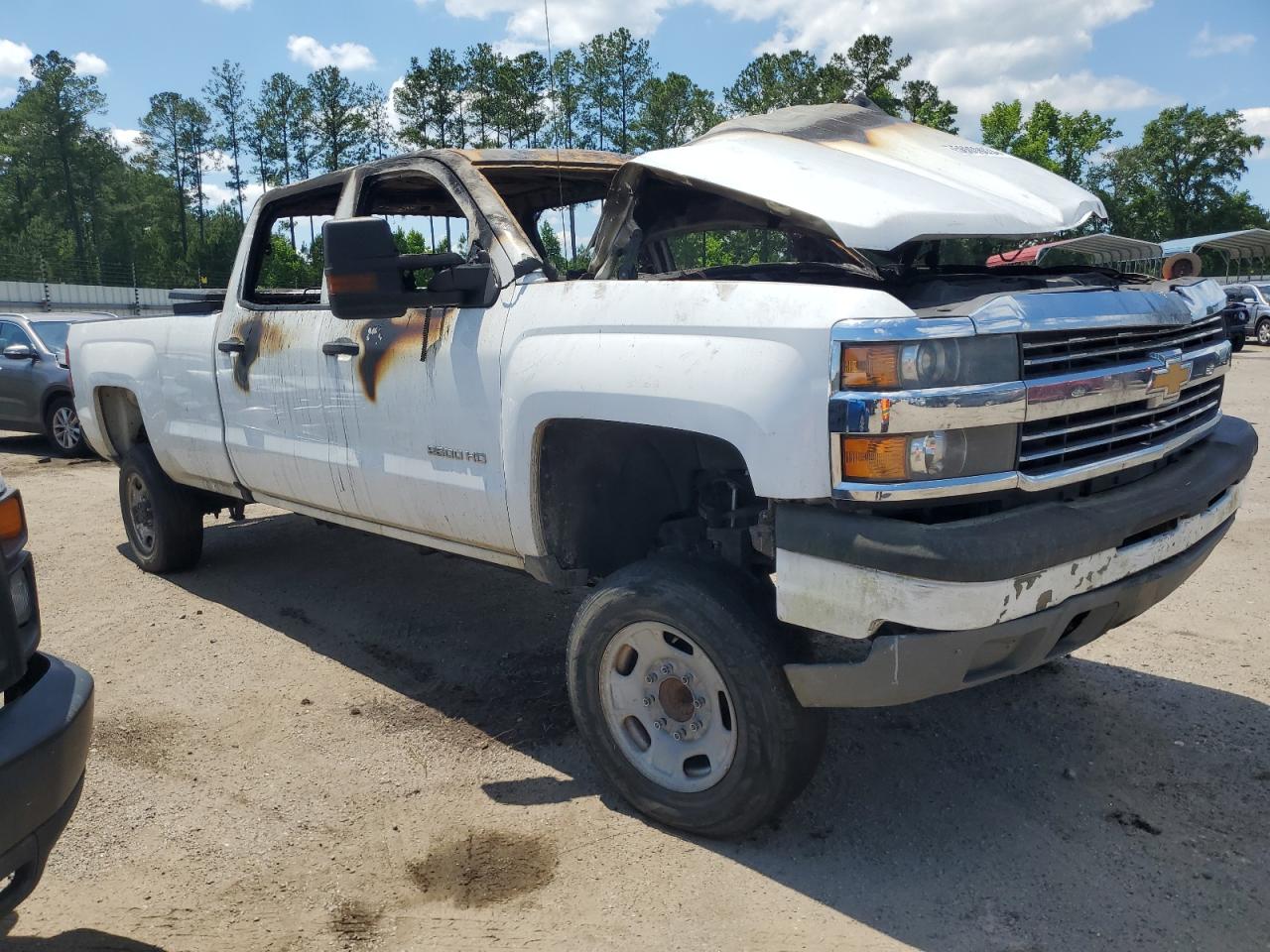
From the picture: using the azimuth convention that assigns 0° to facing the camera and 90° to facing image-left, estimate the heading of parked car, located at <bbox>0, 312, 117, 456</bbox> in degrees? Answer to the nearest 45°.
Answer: approximately 315°

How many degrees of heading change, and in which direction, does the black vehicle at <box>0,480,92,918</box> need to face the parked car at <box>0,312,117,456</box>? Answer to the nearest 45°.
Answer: approximately 135° to its left

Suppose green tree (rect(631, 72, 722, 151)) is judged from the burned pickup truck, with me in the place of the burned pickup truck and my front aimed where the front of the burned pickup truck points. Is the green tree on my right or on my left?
on my left

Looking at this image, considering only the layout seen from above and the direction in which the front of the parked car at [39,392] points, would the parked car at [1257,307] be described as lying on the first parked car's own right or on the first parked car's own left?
on the first parked car's own left

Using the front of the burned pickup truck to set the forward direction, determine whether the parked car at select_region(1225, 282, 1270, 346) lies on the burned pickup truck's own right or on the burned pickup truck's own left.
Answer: on the burned pickup truck's own left

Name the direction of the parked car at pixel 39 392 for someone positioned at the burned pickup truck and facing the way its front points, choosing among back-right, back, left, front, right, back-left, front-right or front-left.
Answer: back

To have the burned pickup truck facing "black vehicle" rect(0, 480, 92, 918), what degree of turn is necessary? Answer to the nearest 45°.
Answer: approximately 90° to its right

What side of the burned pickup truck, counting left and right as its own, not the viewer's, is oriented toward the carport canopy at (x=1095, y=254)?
left

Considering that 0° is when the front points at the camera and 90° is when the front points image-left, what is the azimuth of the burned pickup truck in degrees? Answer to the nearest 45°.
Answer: approximately 315°

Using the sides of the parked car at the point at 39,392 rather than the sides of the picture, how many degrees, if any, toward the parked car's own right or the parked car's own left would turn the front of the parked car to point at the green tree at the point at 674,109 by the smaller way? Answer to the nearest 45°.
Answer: approximately 90° to the parked car's own left
